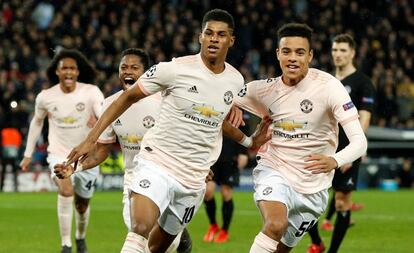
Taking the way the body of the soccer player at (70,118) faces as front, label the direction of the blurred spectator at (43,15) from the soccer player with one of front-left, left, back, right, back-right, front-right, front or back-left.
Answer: back

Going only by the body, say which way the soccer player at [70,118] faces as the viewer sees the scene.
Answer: toward the camera

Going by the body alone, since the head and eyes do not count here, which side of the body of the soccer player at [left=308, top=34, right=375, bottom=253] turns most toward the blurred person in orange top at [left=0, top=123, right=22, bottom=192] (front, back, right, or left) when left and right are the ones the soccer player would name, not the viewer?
right

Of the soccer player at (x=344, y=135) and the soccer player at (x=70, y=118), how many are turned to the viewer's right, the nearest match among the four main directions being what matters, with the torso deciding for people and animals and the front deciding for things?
0

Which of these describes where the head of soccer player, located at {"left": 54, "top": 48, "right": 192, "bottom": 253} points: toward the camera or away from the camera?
toward the camera

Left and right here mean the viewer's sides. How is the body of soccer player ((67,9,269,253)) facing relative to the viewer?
facing the viewer and to the right of the viewer

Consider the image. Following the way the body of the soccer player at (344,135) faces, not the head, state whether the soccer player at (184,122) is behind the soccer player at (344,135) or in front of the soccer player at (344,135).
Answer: in front

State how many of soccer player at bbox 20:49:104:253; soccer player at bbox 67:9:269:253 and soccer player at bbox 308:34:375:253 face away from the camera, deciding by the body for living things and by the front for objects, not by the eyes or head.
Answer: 0

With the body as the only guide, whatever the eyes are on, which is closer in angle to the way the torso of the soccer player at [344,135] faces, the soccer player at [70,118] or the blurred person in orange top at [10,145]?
the soccer player

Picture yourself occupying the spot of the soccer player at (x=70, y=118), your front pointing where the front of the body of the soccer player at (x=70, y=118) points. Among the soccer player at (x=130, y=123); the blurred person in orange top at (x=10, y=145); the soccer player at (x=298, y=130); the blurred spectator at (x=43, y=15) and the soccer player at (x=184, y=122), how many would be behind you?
2

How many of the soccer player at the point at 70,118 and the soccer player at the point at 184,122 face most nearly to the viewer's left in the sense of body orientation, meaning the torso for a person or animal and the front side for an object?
0
